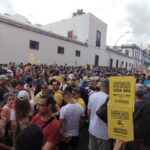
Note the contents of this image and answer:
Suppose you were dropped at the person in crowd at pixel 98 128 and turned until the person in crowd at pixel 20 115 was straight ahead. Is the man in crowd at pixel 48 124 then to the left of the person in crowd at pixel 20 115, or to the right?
left

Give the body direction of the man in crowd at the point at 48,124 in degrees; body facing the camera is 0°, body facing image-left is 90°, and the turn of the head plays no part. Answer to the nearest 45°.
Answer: approximately 45°

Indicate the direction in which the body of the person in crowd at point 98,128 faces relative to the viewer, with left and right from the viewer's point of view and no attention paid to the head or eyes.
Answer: facing away from the viewer and to the right of the viewer

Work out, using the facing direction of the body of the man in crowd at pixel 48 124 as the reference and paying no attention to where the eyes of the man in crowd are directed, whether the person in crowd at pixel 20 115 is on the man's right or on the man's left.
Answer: on the man's right

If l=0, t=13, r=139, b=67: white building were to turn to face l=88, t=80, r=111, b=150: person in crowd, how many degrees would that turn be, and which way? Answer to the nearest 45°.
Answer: approximately 45° to its right

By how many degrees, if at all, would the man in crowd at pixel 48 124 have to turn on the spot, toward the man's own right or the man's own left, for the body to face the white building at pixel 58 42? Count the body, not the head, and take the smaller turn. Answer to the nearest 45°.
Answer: approximately 135° to the man's own right
